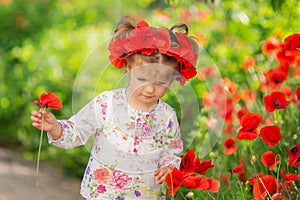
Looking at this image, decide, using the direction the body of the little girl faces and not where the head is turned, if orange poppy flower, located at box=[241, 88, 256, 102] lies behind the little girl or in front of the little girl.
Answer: behind

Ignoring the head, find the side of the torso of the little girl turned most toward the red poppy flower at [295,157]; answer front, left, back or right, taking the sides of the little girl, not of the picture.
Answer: left

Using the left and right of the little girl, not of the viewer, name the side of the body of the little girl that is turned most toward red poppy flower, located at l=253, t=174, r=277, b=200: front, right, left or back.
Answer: left

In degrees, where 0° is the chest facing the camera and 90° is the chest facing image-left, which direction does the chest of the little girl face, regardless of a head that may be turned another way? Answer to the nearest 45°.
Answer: approximately 0°

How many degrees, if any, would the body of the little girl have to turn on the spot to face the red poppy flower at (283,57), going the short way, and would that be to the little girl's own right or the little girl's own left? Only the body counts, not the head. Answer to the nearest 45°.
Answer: approximately 135° to the little girl's own left

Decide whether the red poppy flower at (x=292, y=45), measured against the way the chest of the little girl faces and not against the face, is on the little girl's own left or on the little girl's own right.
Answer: on the little girl's own left
